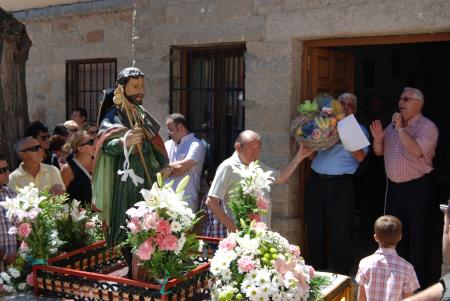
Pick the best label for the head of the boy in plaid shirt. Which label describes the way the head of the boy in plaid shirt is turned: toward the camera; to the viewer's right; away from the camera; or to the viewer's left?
away from the camera

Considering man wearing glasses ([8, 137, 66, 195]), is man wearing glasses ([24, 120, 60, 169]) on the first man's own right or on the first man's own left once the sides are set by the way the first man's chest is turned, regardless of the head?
on the first man's own left

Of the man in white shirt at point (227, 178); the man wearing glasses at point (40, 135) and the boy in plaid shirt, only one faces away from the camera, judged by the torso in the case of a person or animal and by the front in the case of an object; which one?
the boy in plaid shirt

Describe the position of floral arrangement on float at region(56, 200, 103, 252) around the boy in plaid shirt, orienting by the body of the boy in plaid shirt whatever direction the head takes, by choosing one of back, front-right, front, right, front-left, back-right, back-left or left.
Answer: left

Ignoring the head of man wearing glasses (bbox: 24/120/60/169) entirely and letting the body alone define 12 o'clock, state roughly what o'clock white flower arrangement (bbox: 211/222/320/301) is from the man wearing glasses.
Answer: The white flower arrangement is roughly at 1 o'clock from the man wearing glasses.

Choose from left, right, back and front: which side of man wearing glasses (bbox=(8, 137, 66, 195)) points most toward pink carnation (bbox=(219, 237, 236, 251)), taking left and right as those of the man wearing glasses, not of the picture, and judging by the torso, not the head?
front

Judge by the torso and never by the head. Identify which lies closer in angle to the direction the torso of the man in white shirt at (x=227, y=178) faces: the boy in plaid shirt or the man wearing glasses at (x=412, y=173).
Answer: the boy in plaid shirt

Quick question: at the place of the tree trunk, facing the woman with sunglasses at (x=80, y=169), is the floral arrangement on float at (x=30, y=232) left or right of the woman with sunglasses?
right

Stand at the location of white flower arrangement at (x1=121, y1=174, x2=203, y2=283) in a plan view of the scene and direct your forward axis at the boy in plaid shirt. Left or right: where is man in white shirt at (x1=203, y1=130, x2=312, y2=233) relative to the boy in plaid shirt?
left

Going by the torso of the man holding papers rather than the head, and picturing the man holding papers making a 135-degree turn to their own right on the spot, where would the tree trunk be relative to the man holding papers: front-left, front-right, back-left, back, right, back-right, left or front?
left

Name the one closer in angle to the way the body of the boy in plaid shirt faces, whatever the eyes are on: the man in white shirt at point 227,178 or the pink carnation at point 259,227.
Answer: the man in white shirt

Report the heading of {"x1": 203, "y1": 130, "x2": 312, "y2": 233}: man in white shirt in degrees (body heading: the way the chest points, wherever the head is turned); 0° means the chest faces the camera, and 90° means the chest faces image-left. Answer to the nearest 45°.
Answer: approximately 315°

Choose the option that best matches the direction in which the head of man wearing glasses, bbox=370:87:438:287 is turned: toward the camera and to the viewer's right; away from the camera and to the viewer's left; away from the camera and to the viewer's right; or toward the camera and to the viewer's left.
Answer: toward the camera and to the viewer's left

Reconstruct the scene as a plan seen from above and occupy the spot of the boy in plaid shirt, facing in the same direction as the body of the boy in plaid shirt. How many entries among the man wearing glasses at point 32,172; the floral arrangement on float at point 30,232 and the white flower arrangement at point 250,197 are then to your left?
3

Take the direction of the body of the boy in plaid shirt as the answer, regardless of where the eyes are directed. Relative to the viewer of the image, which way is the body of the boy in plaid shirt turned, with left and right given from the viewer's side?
facing away from the viewer
